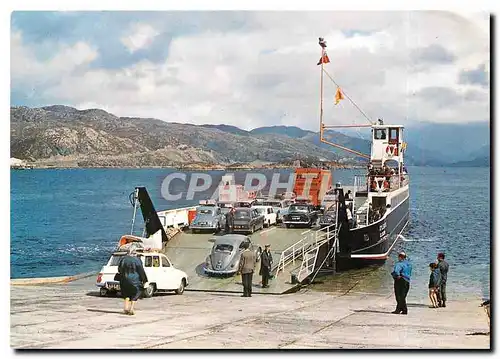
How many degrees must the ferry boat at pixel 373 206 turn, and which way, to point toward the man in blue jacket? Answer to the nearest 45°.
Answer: approximately 45° to its left
